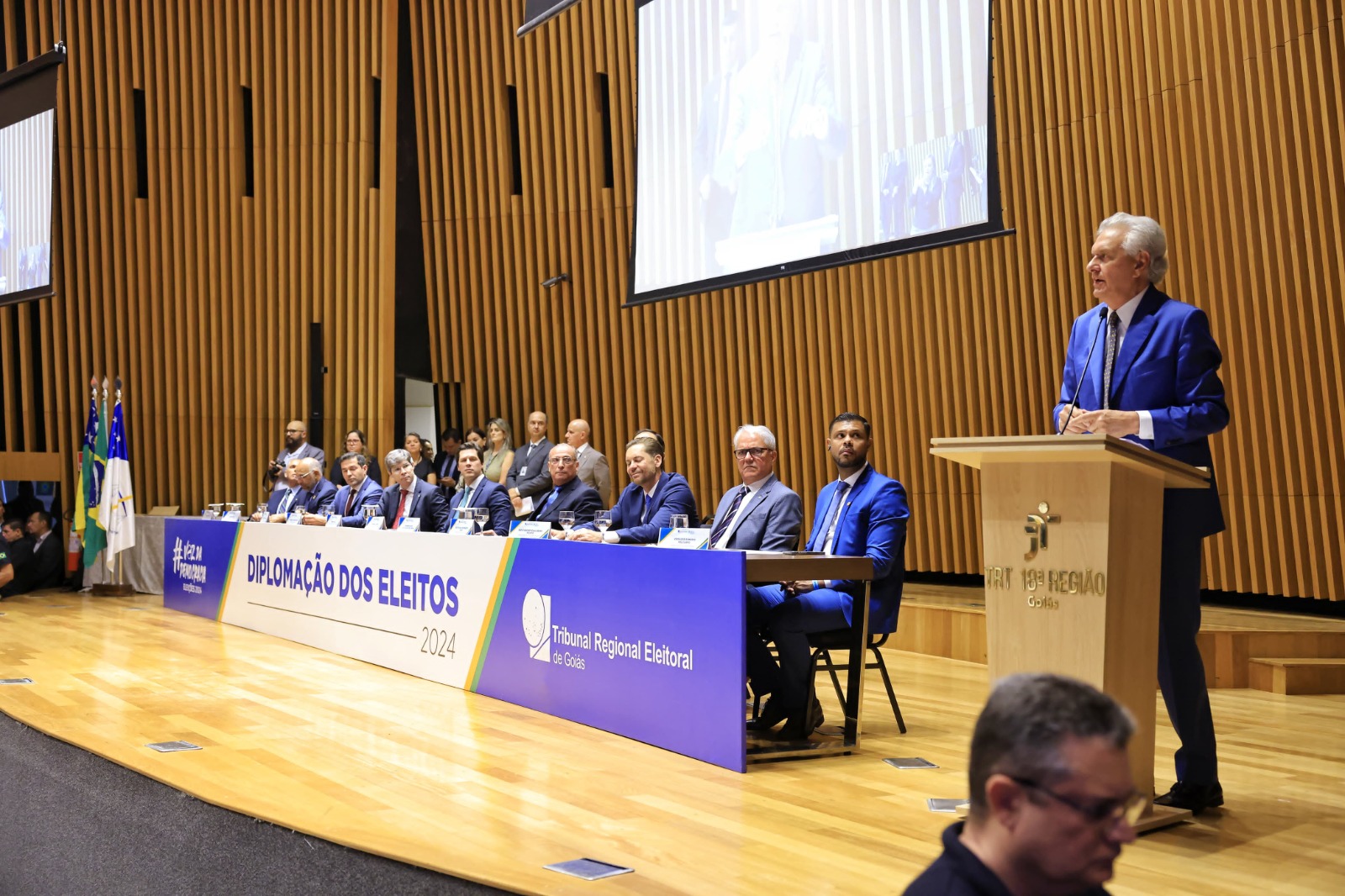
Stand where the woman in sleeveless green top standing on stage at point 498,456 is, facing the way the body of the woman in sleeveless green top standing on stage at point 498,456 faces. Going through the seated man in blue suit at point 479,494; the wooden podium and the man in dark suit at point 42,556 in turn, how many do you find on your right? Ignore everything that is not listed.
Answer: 1

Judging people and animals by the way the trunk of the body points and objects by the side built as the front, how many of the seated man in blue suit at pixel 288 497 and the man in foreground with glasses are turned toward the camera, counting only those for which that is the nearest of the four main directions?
1

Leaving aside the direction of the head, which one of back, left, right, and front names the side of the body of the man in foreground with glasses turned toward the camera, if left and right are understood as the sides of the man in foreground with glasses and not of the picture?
right

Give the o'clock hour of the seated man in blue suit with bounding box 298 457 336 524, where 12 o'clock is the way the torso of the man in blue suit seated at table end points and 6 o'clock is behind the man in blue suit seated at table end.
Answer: The seated man in blue suit is roughly at 3 o'clock from the man in blue suit seated at table end.

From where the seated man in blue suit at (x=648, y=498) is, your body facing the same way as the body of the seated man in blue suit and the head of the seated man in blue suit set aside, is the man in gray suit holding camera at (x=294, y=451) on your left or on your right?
on your right

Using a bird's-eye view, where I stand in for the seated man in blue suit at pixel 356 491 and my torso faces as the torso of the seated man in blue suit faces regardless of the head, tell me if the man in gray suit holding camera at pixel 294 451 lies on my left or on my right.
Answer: on my right

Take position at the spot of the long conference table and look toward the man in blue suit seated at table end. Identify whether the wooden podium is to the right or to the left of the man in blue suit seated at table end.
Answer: right

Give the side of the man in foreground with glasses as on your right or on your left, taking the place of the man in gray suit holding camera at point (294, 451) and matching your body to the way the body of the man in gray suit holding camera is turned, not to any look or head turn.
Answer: on your left

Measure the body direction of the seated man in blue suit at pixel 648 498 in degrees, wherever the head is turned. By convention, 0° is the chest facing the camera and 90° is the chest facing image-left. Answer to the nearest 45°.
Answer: approximately 45°

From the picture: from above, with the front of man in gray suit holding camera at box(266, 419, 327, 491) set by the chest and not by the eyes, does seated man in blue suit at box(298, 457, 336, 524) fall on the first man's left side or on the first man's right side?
on the first man's left side

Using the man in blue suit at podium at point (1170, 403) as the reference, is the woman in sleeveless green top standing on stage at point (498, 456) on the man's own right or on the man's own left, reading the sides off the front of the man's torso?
on the man's own right

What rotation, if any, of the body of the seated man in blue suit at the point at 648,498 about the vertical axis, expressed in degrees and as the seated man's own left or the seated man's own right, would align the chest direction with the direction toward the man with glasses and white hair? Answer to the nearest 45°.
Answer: approximately 45° to the seated man's own left

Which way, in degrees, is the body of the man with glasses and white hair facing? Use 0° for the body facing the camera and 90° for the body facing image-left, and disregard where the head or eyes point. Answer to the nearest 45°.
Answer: approximately 45°

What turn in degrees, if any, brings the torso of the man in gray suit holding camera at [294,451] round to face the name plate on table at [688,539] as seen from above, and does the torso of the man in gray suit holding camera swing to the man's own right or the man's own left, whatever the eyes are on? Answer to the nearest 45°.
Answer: approximately 45° to the man's own left
